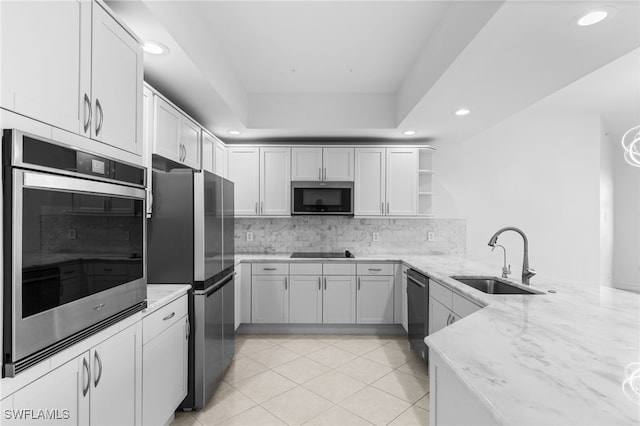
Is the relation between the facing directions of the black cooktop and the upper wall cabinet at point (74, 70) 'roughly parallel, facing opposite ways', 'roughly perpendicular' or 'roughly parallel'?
roughly perpendicular

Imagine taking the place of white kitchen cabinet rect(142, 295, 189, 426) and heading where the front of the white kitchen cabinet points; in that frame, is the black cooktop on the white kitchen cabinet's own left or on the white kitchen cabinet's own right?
on the white kitchen cabinet's own left

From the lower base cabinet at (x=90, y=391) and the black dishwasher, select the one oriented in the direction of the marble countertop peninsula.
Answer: the lower base cabinet

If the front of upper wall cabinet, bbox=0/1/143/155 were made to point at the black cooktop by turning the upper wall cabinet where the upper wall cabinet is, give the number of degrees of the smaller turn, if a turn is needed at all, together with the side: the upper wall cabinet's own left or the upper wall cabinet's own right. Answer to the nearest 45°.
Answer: approximately 90° to the upper wall cabinet's own left

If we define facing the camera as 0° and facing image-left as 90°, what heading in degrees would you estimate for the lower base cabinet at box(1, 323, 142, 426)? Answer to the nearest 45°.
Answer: approximately 315°

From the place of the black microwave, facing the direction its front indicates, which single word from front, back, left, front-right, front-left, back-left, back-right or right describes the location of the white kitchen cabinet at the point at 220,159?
right

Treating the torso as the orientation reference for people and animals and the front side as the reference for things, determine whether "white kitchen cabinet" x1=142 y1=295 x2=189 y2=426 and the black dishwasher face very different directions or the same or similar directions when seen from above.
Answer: very different directions

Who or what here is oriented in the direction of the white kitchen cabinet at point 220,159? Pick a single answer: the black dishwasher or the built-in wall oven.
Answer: the black dishwasher

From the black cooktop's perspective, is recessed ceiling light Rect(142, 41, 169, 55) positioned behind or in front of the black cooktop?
in front

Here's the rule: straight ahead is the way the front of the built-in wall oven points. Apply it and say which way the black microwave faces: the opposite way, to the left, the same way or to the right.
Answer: to the right

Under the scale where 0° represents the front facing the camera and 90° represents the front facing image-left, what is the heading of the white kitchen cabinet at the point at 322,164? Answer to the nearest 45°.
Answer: approximately 0°

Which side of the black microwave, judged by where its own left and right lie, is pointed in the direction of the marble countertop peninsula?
front

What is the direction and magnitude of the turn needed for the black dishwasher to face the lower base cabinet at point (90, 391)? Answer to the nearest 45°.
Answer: approximately 45° to its left

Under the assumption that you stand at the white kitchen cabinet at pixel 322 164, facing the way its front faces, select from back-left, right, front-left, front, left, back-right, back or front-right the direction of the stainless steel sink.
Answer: front-left

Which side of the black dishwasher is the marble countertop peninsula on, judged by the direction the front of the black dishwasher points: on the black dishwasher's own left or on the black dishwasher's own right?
on the black dishwasher's own left

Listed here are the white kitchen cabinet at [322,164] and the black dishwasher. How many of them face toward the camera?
1

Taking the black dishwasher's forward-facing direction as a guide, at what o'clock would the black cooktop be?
The black cooktop is roughly at 1 o'clock from the black dishwasher.

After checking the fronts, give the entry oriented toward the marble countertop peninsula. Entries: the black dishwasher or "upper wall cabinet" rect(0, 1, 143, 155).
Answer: the upper wall cabinet

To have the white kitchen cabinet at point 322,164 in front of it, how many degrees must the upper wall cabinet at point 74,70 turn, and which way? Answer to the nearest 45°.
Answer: approximately 90° to its left

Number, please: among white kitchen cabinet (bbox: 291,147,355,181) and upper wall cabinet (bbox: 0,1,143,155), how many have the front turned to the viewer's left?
0
